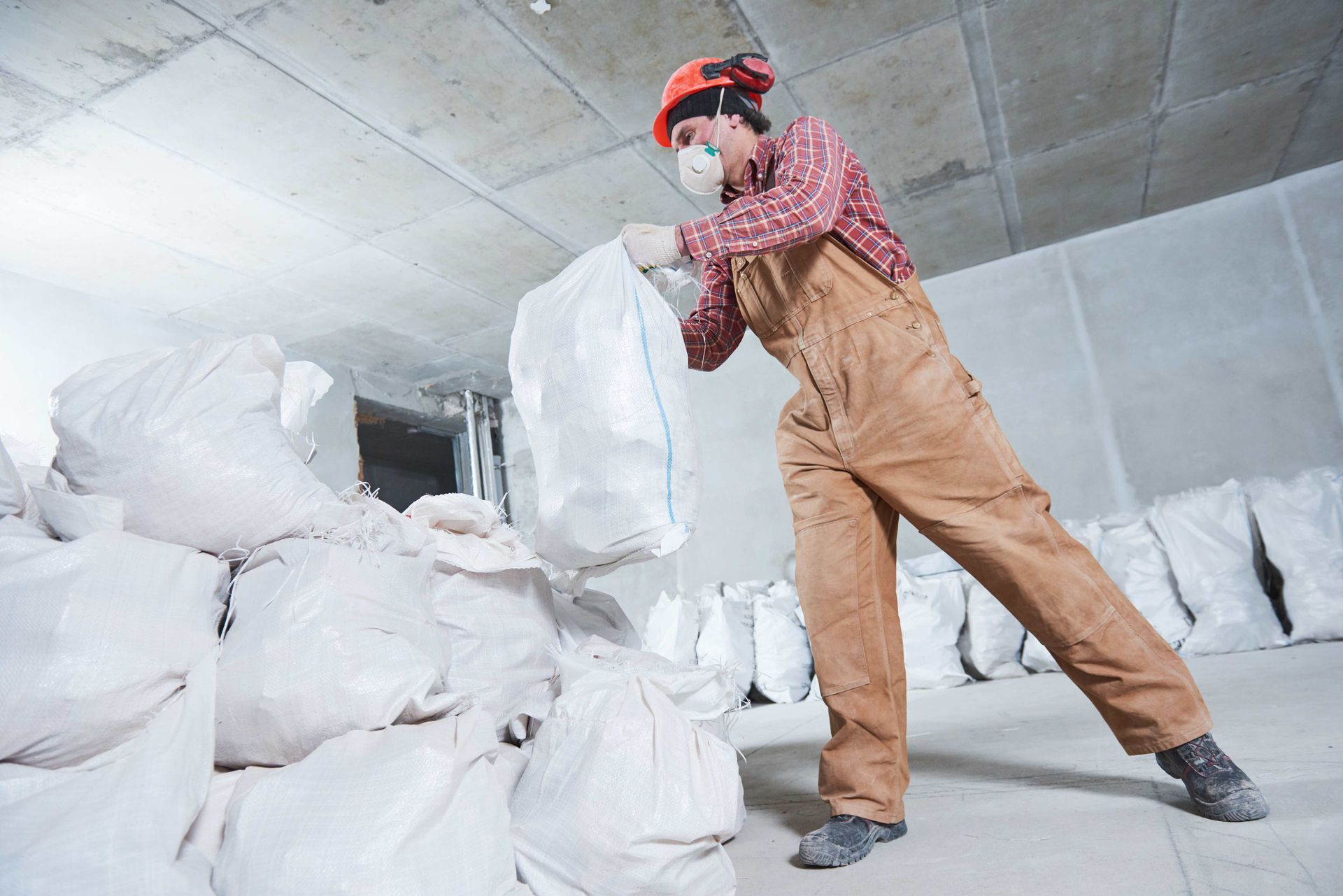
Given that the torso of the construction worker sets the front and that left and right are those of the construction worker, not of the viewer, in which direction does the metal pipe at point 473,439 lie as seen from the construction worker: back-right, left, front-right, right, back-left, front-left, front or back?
right

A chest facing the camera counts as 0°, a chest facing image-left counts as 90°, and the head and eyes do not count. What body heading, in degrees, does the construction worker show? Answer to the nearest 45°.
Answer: approximately 45°

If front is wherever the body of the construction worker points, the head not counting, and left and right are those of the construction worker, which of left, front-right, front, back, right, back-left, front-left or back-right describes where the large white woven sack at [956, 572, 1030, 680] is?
back-right

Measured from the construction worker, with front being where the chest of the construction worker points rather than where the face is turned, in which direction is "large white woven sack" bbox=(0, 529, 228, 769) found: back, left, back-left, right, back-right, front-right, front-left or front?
front

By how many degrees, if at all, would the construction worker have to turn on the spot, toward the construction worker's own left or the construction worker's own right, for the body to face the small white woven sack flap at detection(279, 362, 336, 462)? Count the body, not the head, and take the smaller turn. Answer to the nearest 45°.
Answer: approximately 45° to the construction worker's own right

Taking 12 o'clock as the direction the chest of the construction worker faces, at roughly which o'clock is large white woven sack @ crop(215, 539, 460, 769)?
The large white woven sack is roughly at 12 o'clock from the construction worker.

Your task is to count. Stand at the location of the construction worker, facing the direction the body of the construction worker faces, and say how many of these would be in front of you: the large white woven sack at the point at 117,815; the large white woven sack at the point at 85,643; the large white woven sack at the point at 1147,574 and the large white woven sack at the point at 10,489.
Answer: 3

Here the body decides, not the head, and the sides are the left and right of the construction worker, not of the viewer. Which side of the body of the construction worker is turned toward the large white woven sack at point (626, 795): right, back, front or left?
front

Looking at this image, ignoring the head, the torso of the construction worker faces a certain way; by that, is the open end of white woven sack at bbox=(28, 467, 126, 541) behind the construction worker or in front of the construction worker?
in front

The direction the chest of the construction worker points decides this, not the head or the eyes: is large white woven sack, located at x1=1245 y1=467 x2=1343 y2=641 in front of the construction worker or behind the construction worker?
behind

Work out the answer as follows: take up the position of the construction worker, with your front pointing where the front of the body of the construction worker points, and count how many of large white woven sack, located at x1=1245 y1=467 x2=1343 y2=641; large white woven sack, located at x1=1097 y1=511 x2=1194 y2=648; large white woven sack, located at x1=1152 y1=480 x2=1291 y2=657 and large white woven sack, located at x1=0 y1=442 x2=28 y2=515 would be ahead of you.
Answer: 1

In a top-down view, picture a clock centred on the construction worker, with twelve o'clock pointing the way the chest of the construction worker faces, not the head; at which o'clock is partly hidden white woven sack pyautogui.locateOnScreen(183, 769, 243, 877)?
The partly hidden white woven sack is roughly at 12 o'clock from the construction worker.

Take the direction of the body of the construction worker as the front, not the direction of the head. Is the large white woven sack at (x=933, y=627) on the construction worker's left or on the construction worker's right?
on the construction worker's right

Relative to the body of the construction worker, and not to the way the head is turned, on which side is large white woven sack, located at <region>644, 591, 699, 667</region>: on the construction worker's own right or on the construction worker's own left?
on the construction worker's own right

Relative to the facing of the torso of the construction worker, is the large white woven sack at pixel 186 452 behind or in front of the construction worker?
in front

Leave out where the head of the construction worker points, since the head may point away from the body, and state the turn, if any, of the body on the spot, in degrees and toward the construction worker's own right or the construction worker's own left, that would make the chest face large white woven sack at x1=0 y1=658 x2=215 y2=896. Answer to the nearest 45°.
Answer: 0° — they already face it
